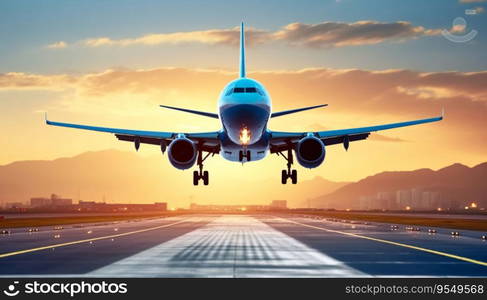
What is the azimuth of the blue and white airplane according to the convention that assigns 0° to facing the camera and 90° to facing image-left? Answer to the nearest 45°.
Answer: approximately 0°
